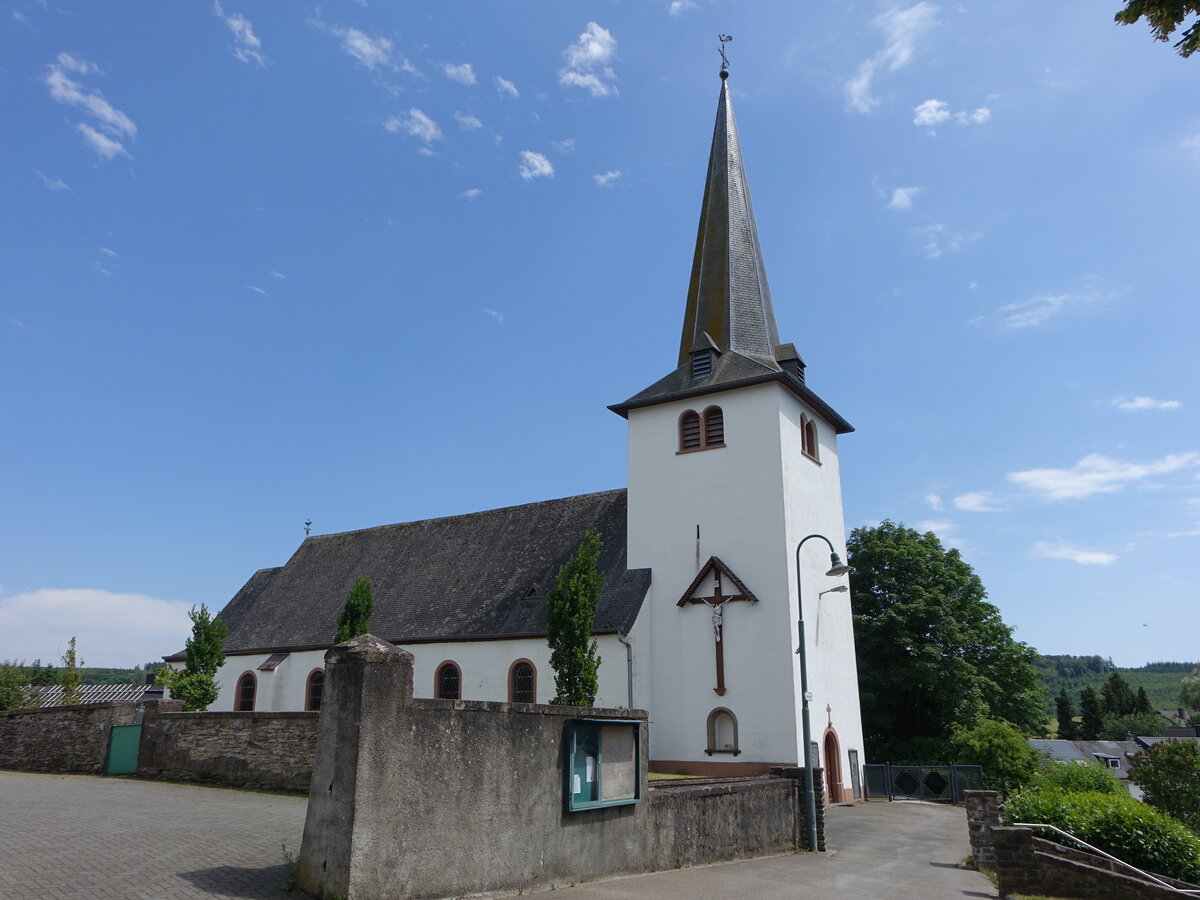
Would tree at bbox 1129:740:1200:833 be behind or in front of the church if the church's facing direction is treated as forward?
in front

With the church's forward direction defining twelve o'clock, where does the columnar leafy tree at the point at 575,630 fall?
The columnar leafy tree is roughly at 3 o'clock from the church.

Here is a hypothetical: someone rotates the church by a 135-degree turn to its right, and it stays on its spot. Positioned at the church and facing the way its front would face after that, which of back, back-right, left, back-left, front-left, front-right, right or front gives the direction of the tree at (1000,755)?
back

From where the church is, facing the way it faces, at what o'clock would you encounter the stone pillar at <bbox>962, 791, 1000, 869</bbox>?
The stone pillar is roughly at 1 o'clock from the church.

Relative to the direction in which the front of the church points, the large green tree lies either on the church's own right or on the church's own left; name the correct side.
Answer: on the church's own left

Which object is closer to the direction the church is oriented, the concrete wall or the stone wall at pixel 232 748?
the concrete wall

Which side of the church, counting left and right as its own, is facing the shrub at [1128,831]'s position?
front

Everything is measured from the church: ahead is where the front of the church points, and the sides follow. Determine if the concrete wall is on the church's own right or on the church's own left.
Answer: on the church's own right

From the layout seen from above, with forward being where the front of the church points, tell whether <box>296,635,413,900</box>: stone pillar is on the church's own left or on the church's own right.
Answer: on the church's own right

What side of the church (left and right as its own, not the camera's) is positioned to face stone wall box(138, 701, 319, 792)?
right
